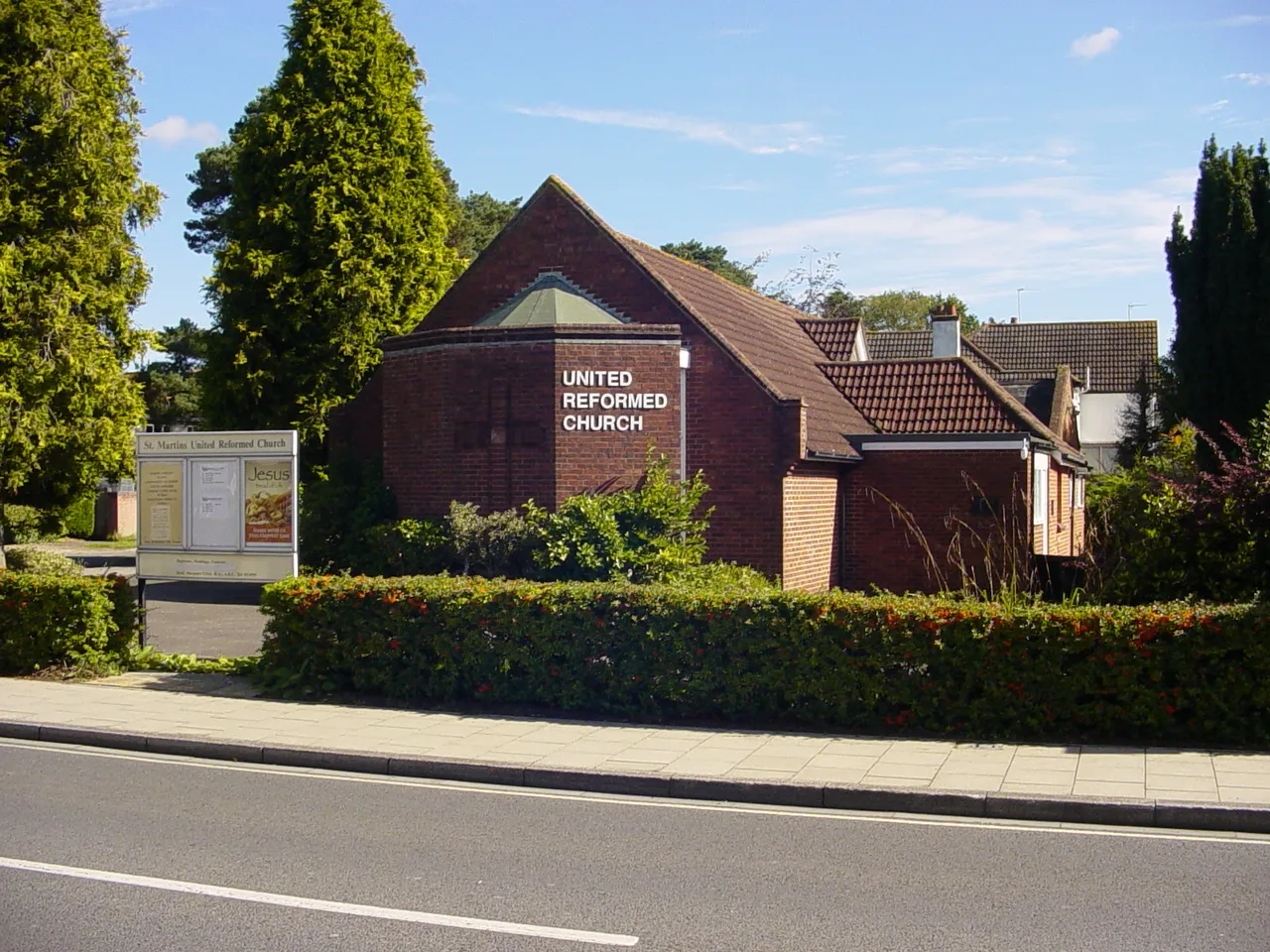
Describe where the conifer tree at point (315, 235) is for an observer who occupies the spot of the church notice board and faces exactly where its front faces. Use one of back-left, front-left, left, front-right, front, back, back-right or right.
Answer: back

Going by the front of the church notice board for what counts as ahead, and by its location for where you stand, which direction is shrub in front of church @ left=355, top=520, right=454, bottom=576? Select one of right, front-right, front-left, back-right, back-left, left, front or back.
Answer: back-left

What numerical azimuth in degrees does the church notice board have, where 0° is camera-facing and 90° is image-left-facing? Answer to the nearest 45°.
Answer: approximately 0°

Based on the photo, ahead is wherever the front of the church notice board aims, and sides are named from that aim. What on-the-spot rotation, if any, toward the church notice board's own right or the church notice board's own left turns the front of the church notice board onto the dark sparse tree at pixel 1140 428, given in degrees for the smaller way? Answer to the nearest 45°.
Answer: approximately 135° to the church notice board's own left

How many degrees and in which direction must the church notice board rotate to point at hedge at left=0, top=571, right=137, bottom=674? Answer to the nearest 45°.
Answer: approximately 90° to its right

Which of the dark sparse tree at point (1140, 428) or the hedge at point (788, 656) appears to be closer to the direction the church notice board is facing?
the hedge

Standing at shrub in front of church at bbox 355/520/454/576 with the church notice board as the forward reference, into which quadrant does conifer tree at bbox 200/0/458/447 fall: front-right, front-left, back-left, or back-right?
back-right

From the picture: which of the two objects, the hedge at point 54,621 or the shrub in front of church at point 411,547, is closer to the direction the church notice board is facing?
the hedge
